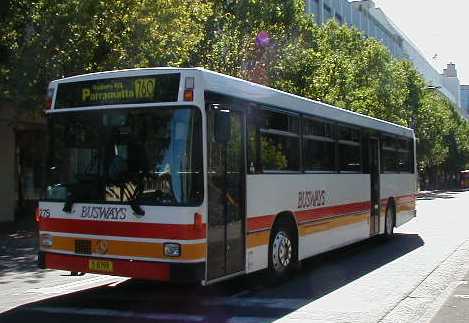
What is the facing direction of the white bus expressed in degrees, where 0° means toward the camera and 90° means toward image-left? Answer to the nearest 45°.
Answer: approximately 45°
